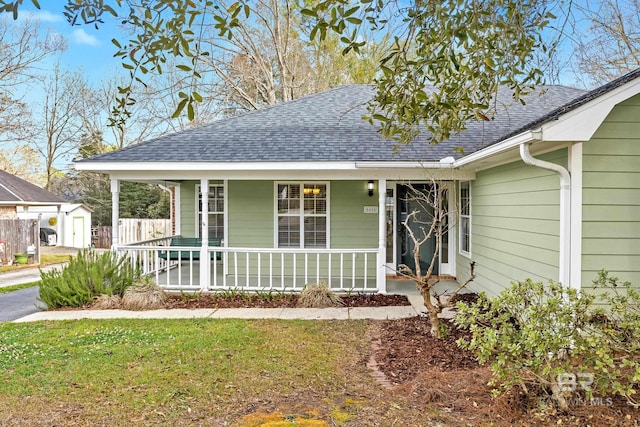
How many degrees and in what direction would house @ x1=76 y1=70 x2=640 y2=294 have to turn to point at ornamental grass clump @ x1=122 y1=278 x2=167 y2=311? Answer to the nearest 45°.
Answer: approximately 90° to its right

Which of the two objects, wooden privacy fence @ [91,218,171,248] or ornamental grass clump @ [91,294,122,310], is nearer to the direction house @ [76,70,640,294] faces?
the ornamental grass clump

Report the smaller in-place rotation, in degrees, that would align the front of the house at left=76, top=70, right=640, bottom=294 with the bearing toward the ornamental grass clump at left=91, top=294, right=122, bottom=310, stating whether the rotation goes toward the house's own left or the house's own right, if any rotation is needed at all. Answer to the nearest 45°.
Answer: approximately 90° to the house's own right

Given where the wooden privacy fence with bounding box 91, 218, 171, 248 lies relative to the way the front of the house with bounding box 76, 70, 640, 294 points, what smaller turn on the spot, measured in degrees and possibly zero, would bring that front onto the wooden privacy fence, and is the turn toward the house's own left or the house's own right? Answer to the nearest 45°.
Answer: approximately 135° to the house's own right

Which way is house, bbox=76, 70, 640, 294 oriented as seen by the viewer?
toward the camera

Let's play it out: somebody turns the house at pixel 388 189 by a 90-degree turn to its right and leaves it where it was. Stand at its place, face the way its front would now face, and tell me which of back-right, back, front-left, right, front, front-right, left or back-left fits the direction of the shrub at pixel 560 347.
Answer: left

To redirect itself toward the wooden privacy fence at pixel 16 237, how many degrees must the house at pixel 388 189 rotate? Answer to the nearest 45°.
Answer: approximately 135° to its right

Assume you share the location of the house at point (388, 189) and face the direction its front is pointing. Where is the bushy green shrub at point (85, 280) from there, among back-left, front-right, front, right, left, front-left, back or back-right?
right
